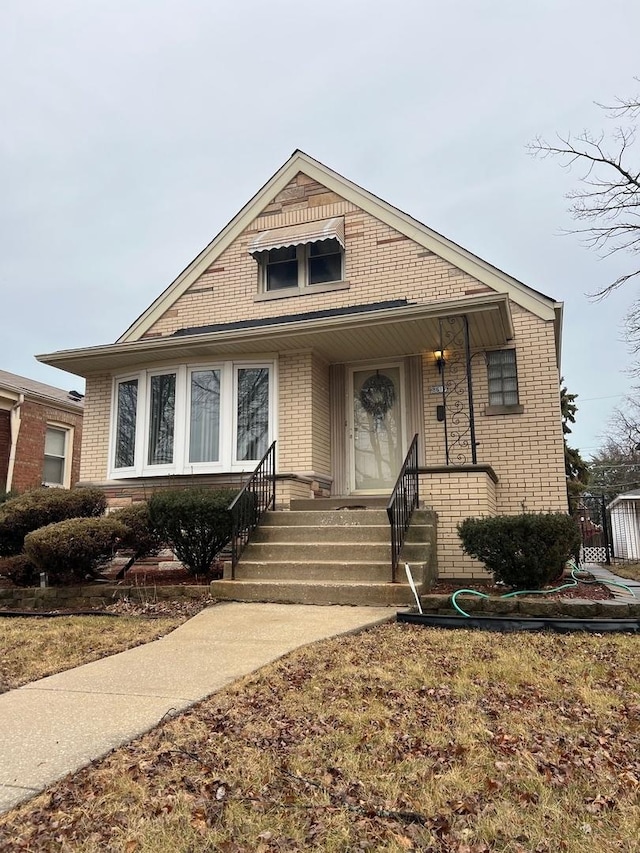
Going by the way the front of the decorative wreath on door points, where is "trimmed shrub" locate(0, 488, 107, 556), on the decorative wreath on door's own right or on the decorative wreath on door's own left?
on the decorative wreath on door's own right

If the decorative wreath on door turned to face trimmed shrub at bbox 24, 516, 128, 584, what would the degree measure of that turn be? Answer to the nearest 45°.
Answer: approximately 45° to its right

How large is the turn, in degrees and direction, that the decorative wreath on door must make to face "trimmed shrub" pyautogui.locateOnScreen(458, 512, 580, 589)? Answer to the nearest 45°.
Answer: approximately 45° to its left

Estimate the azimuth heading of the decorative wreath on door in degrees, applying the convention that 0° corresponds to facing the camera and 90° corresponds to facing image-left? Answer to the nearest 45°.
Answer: approximately 0°

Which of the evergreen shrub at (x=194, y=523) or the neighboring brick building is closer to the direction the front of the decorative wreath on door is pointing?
the evergreen shrub

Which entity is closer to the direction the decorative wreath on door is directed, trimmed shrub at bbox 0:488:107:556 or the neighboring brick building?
the trimmed shrub

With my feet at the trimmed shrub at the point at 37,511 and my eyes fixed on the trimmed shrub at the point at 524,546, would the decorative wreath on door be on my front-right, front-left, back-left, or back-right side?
front-left

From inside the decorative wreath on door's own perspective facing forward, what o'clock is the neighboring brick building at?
The neighboring brick building is roughly at 4 o'clock from the decorative wreath on door.

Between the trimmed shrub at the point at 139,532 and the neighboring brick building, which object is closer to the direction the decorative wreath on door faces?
the trimmed shrub

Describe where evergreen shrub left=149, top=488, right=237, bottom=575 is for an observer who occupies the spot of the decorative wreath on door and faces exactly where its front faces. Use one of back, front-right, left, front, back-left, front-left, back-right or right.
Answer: front-right

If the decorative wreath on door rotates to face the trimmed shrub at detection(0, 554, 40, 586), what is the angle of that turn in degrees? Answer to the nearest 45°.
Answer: approximately 45° to its right
